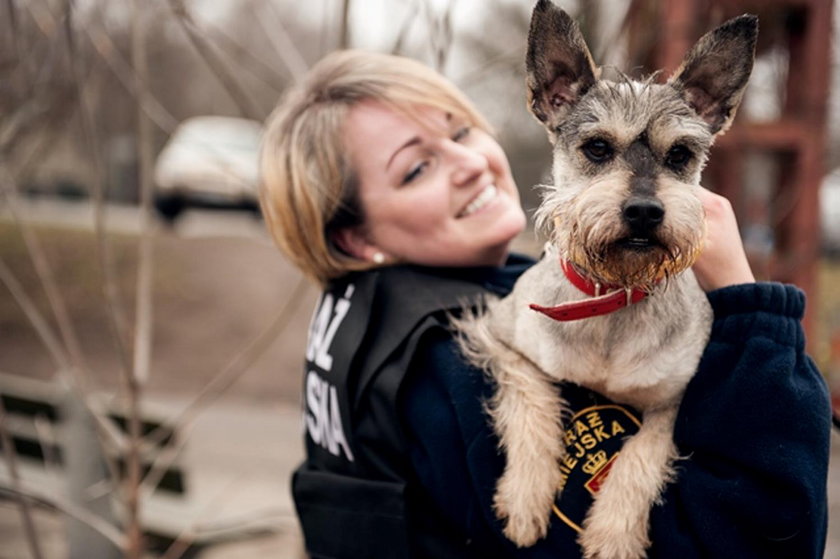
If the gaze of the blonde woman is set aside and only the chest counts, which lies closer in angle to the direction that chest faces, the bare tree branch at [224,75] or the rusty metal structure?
the rusty metal structure

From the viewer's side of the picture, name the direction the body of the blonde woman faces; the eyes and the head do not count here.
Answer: to the viewer's right

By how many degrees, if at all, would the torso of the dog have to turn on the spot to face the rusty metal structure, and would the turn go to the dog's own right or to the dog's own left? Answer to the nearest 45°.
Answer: approximately 180°

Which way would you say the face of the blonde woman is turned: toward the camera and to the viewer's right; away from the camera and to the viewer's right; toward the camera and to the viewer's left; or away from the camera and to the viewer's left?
toward the camera and to the viewer's right

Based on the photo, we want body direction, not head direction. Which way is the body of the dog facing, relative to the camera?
toward the camera
